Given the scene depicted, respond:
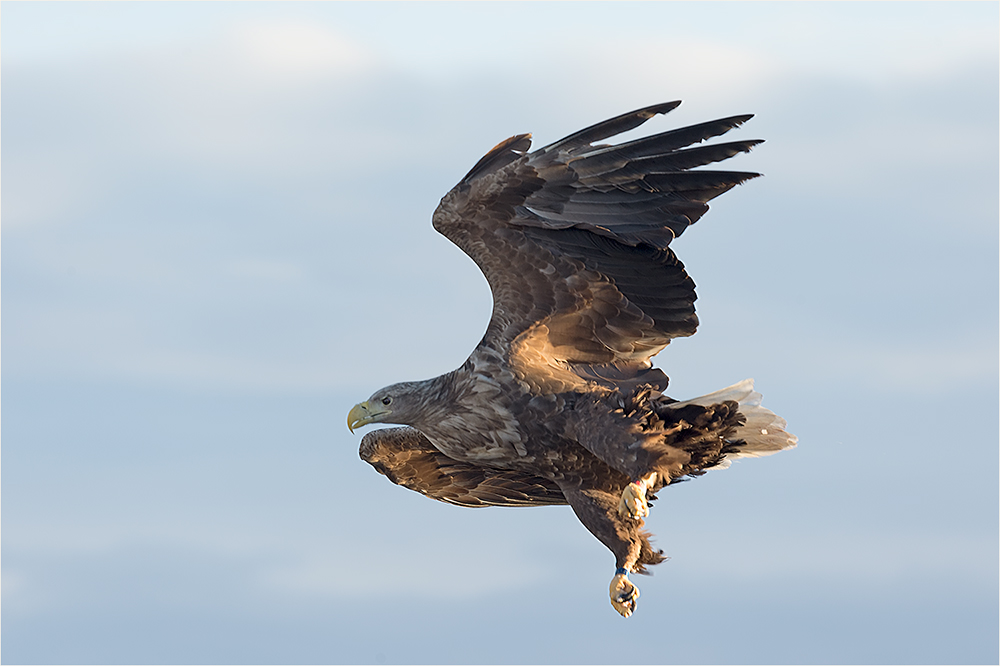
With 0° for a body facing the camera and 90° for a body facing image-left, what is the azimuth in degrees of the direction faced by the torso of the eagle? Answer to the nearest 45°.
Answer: approximately 90°
